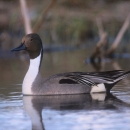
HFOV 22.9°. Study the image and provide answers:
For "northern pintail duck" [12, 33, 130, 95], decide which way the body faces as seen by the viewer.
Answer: to the viewer's left

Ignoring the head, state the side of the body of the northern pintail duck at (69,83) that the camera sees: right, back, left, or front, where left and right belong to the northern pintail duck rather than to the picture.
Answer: left
